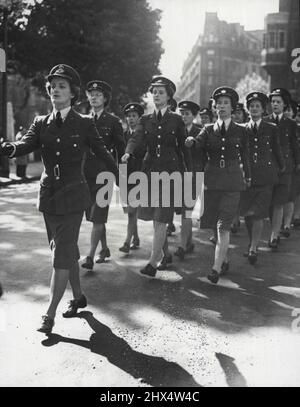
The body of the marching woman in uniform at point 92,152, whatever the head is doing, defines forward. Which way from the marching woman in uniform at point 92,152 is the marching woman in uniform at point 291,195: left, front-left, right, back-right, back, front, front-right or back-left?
back

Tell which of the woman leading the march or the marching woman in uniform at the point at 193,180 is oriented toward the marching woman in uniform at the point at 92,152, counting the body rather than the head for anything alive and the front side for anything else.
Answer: the marching woman in uniform at the point at 193,180

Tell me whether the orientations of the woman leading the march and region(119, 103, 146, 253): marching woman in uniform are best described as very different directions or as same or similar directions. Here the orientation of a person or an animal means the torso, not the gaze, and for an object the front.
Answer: same or similar directions

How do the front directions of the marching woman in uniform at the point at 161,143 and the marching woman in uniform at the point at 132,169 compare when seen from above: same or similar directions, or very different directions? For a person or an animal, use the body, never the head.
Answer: same or similar directions

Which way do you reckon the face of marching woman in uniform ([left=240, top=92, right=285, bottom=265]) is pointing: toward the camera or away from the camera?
toward the camera

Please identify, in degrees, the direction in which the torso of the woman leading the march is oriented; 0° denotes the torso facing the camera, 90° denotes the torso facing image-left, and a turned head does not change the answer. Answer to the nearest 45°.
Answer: approximately 45°

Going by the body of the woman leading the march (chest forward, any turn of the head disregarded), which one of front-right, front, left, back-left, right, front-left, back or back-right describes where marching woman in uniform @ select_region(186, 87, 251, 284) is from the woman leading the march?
back

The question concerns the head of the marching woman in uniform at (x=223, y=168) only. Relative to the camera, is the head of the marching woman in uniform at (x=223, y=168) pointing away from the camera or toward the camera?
toward the camera

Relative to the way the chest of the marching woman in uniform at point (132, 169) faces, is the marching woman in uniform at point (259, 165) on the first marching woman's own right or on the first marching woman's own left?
on the first marching woman's own left

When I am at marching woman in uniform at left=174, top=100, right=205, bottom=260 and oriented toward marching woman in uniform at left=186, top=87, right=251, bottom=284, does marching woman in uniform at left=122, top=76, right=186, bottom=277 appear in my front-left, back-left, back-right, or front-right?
front-right
